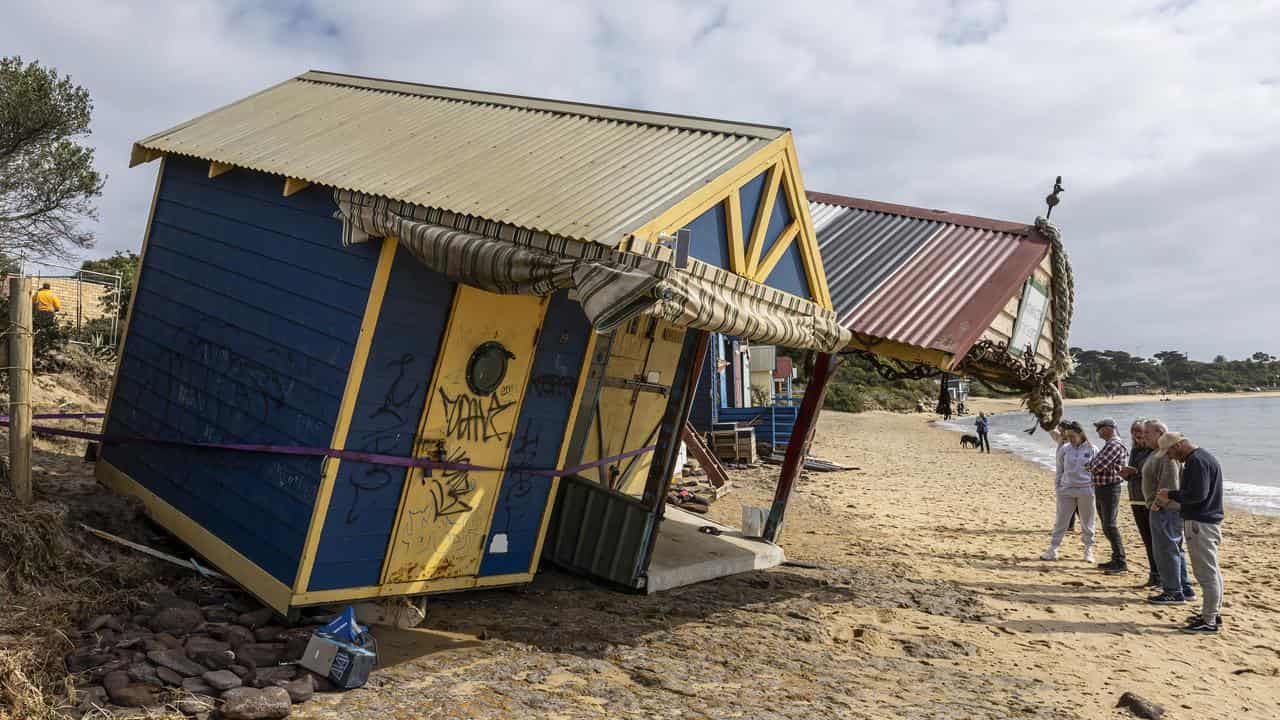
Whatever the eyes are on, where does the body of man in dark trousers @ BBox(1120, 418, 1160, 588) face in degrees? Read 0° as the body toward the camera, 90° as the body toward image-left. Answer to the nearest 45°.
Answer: approximately 90°

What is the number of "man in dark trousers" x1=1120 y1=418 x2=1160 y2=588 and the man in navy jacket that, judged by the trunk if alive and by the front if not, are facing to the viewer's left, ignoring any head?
2

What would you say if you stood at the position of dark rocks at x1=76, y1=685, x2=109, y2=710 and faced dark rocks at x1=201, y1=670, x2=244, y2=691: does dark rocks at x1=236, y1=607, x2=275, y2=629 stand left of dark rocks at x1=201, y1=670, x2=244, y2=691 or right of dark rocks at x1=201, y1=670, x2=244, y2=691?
left

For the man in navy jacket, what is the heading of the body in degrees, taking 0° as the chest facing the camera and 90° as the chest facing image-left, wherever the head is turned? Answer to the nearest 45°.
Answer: approximately 90°

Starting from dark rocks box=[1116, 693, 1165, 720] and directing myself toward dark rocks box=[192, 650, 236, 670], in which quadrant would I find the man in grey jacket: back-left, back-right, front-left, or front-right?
back-right

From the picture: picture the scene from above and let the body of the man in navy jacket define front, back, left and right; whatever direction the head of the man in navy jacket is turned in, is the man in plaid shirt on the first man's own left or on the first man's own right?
on the first man's own right

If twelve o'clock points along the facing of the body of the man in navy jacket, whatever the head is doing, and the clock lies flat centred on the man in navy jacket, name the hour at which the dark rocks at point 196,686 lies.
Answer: The dark rocks is roughly at 10 o'clock from the man in navy jacket.

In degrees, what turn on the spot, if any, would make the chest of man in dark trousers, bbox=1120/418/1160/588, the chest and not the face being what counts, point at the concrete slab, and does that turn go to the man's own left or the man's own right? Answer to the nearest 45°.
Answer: approximately 45° to the man's own left
